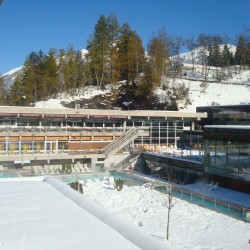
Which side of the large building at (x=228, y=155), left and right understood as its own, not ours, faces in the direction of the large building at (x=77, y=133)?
right

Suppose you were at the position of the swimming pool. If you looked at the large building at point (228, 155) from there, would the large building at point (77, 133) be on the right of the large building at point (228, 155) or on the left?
left

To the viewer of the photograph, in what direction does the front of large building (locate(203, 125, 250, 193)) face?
facing the viewer and to the left of the viewer

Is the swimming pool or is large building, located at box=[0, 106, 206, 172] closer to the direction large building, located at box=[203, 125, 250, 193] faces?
the swimming pool
